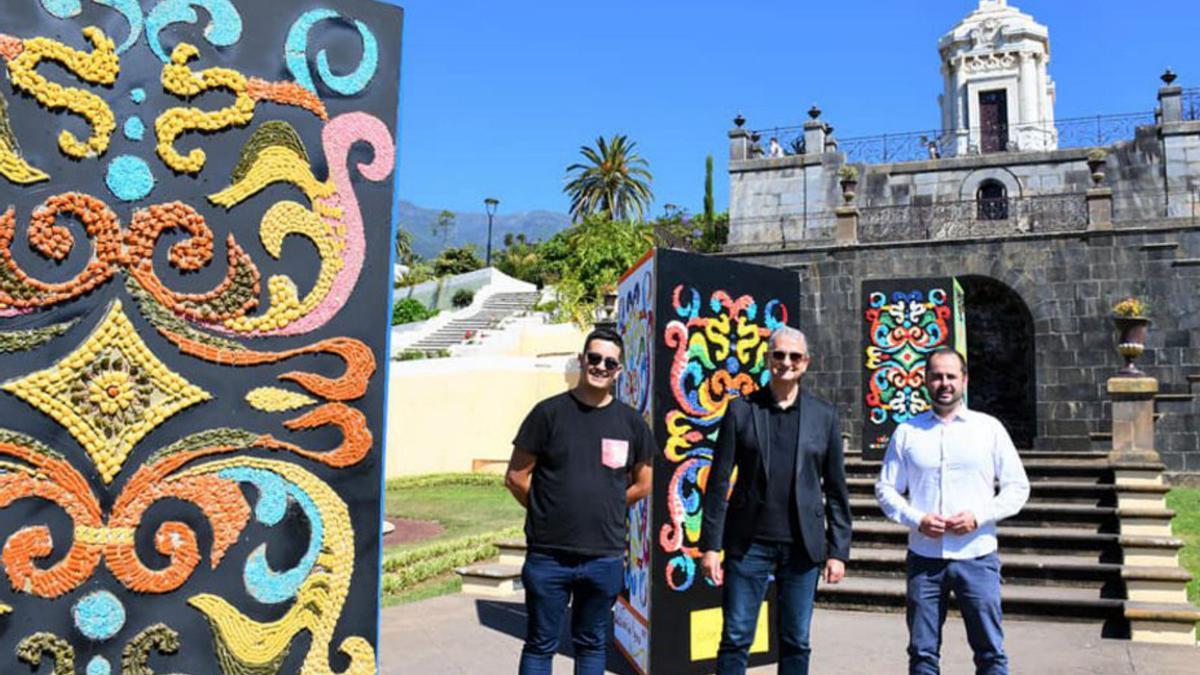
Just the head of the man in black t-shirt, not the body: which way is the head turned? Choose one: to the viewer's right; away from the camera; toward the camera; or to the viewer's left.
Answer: toward the camera

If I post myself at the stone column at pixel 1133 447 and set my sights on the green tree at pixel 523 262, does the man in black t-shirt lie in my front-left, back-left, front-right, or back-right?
back-left

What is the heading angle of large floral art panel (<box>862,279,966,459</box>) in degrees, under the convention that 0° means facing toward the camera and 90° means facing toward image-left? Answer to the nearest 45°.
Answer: approximately 0°

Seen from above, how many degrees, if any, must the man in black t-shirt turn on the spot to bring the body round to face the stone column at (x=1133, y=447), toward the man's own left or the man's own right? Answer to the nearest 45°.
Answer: approximately 135° to the man's own left

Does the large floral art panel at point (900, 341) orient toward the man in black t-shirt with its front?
yes

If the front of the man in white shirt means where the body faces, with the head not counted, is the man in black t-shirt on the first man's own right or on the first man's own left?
on the first man's own right

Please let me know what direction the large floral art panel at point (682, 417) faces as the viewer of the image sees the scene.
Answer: facing the viewer and to the right of the viewer

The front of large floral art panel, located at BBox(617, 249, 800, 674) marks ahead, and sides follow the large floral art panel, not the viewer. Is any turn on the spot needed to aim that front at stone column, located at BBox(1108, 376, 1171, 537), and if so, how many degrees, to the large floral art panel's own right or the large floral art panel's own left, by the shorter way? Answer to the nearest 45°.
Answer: approximately 90° to the large floral art panel's own left

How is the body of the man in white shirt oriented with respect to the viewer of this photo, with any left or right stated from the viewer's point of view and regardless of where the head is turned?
facing the viewer

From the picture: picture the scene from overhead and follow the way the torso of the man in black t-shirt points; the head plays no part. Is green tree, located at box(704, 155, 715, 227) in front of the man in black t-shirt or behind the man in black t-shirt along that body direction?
behind

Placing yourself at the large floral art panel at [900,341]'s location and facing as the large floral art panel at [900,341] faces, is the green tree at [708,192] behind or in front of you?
behind

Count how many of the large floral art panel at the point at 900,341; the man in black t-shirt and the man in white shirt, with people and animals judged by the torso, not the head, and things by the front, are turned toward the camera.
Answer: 3

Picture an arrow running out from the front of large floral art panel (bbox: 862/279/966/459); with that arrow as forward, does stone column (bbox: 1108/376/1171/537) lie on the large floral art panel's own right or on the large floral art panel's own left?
on the large floral art panel's own left

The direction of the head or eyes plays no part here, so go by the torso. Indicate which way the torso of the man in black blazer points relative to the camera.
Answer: toward the camera

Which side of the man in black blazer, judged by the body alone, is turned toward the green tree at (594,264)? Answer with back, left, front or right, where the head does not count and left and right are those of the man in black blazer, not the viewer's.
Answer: back

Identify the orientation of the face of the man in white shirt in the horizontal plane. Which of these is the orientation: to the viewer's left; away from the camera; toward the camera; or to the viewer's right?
toward the camera

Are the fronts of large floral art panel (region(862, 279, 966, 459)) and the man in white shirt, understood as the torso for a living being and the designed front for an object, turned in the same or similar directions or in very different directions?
same or similar directions
